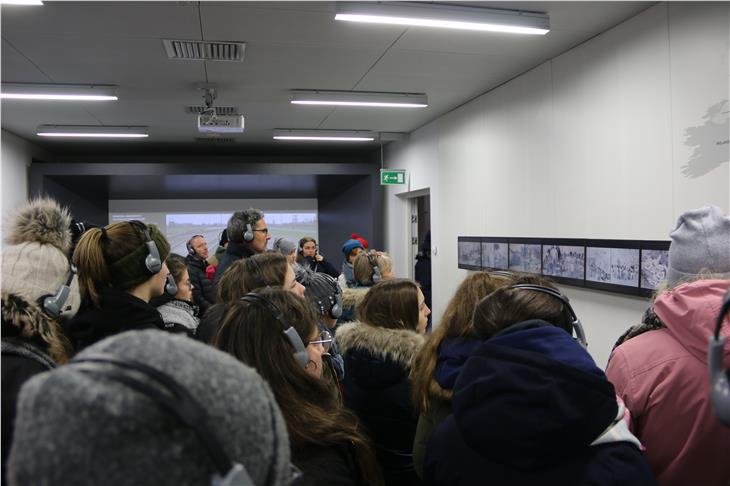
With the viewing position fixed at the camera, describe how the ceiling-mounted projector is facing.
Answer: facing away from the viewer

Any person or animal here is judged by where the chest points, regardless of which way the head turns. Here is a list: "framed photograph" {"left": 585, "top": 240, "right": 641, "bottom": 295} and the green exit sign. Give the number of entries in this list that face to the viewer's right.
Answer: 0

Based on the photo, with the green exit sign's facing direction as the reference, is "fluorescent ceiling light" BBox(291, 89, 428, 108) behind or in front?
in front

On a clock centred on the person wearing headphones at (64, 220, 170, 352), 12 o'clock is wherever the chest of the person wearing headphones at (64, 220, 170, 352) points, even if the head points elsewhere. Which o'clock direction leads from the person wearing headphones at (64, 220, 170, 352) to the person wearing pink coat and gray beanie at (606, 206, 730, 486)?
the person wearing pink coat and gray beanie at (606, 206, 730, 486) is roughly at 3 o'clock from the person wearing headphones at (64, 220, 170, 352).

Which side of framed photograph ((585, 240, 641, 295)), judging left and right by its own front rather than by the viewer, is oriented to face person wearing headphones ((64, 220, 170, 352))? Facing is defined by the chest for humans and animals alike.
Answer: front

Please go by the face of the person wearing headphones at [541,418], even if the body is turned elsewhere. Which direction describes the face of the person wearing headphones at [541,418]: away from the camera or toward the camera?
away from the camera

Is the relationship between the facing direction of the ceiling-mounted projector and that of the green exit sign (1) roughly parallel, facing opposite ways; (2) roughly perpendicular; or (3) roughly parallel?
roughly parallel, facing opposite ways

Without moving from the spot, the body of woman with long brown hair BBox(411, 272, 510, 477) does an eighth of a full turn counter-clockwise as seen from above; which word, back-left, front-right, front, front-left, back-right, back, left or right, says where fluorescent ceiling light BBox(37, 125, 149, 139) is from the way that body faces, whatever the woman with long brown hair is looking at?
front-left

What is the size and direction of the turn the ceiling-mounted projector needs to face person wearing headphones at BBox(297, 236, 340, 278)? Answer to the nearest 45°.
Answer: approximately 45° to its right

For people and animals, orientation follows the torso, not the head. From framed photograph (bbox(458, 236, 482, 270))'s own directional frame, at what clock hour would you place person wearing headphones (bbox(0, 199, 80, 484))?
The person wearing headphones is roughly at 11 o'clock from the framed photograph.

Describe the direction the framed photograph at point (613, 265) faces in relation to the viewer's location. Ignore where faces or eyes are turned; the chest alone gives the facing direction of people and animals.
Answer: facing the viewer and to the left of the viewer

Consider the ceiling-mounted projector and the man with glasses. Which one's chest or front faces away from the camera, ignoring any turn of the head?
the ceiling-mounted projector

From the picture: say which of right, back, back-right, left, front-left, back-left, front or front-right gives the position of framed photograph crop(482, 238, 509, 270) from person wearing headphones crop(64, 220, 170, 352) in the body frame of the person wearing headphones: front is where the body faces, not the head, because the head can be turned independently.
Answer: front

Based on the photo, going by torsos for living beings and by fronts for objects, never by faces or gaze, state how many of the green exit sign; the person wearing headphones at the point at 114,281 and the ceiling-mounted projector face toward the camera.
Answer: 1
